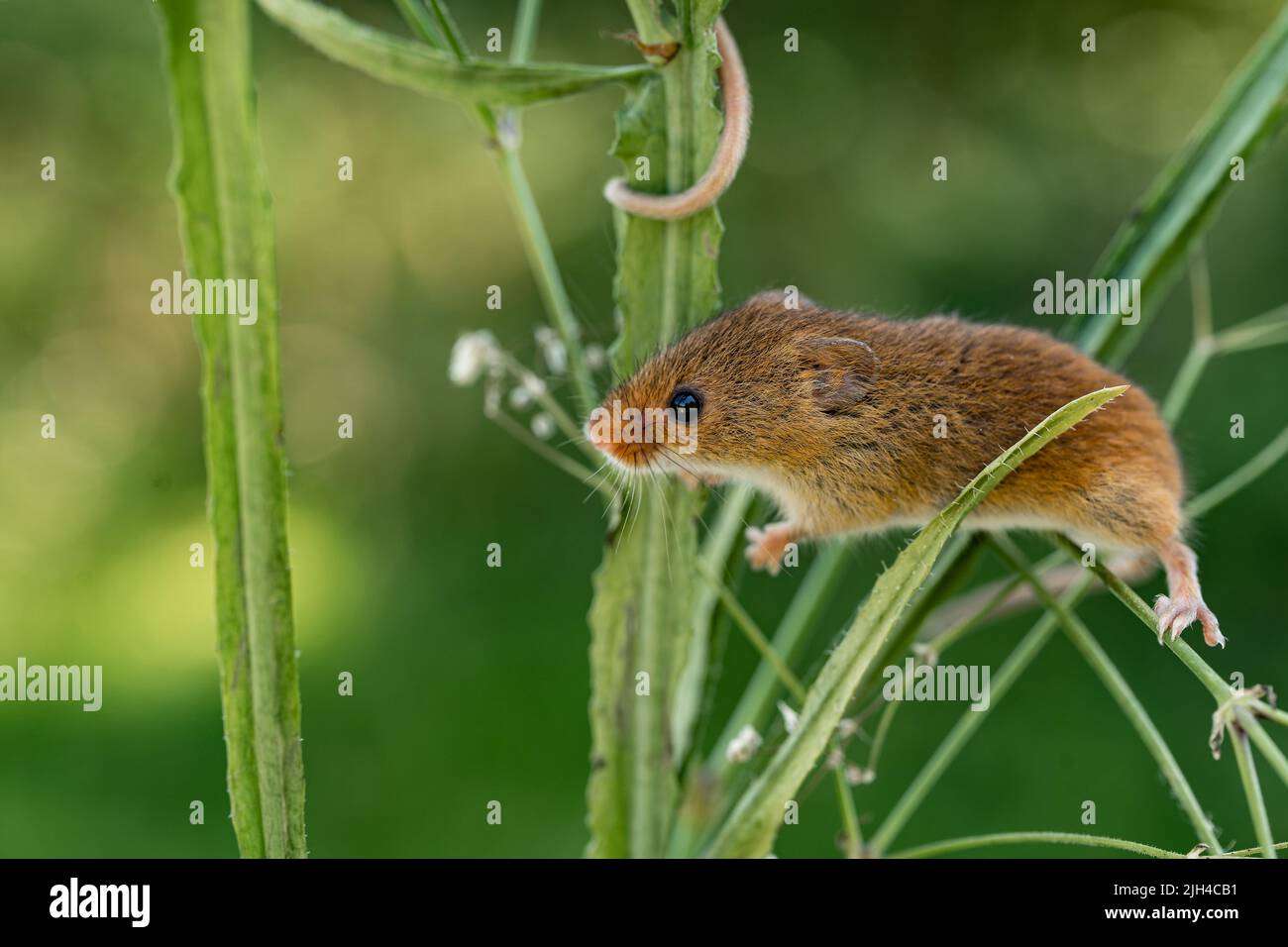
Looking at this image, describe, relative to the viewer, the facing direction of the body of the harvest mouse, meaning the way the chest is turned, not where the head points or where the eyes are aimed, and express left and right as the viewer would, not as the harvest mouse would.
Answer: facing to the left of the viewer
